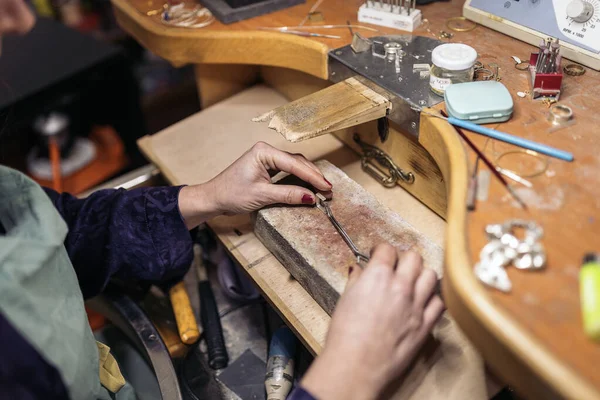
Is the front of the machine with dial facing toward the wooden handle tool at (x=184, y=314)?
yes

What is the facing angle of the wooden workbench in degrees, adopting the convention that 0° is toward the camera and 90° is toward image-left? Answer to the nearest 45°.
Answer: approximately 45°

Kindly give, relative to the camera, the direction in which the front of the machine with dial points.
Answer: facing the viewer and to the left of the viewer
